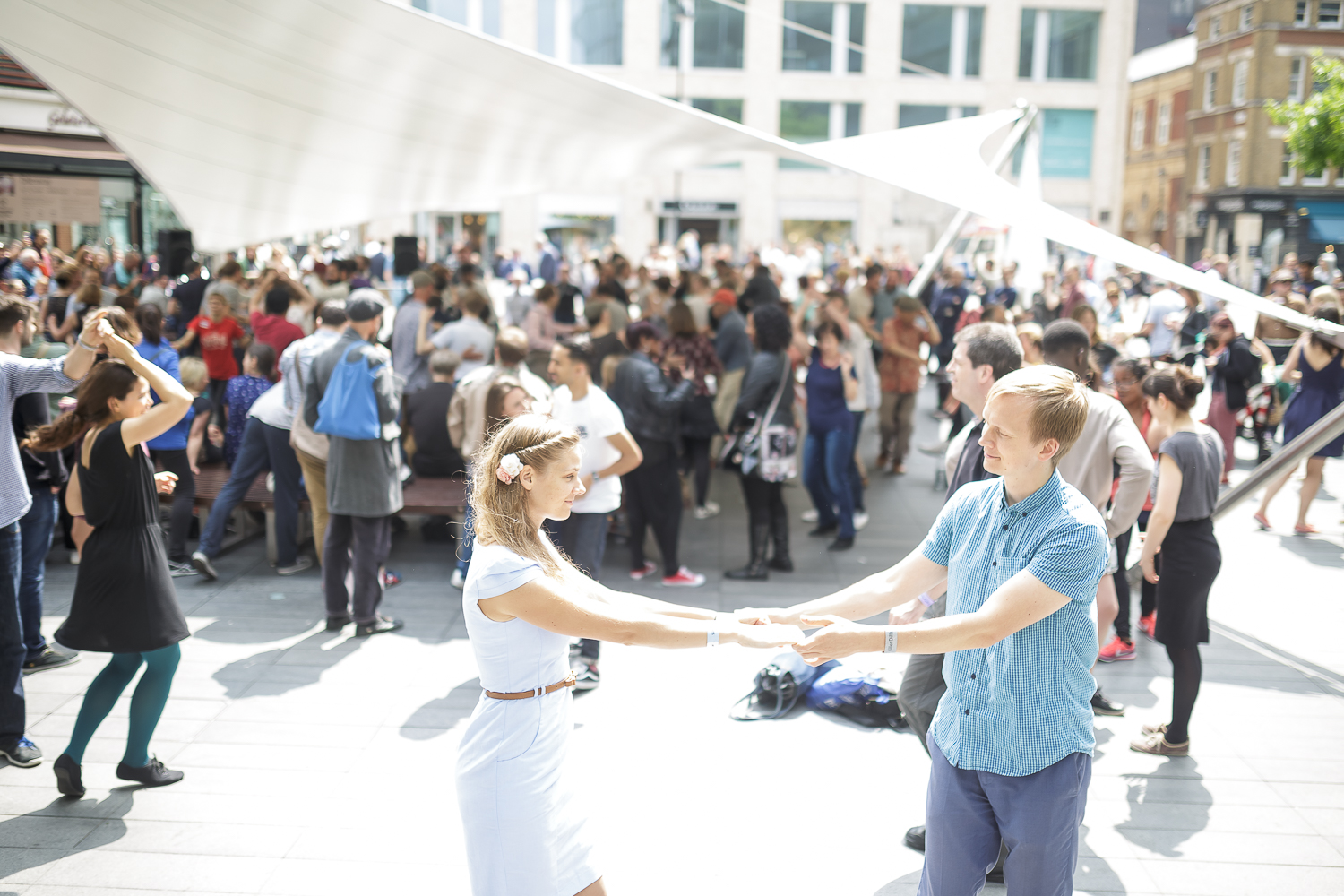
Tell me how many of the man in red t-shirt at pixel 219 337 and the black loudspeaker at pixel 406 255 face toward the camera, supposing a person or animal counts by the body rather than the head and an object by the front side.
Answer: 2

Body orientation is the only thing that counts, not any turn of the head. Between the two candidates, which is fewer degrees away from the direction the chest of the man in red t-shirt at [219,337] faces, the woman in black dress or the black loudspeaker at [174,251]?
the woman in black dress

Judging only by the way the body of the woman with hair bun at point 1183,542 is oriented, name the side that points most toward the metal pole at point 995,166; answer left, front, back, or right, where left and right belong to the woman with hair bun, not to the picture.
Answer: right

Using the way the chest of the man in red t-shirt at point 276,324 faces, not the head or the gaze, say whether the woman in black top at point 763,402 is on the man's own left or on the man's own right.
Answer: on the man's own right

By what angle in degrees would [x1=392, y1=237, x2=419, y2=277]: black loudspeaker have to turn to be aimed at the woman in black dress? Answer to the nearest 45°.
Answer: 0° — it already faces them

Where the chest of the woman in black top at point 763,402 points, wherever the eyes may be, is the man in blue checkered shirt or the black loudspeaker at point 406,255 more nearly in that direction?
the black loudspeaker

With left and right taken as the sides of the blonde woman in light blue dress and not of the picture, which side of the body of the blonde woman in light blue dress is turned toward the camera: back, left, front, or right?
right

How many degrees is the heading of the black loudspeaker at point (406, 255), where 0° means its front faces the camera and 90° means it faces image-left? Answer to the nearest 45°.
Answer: approximately 0°

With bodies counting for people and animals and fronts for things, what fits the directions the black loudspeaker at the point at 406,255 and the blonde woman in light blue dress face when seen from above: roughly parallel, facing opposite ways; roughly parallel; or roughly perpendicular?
roughly perpendicular

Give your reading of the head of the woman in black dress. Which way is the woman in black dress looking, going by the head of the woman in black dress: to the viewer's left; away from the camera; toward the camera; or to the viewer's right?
to the viewer's right
